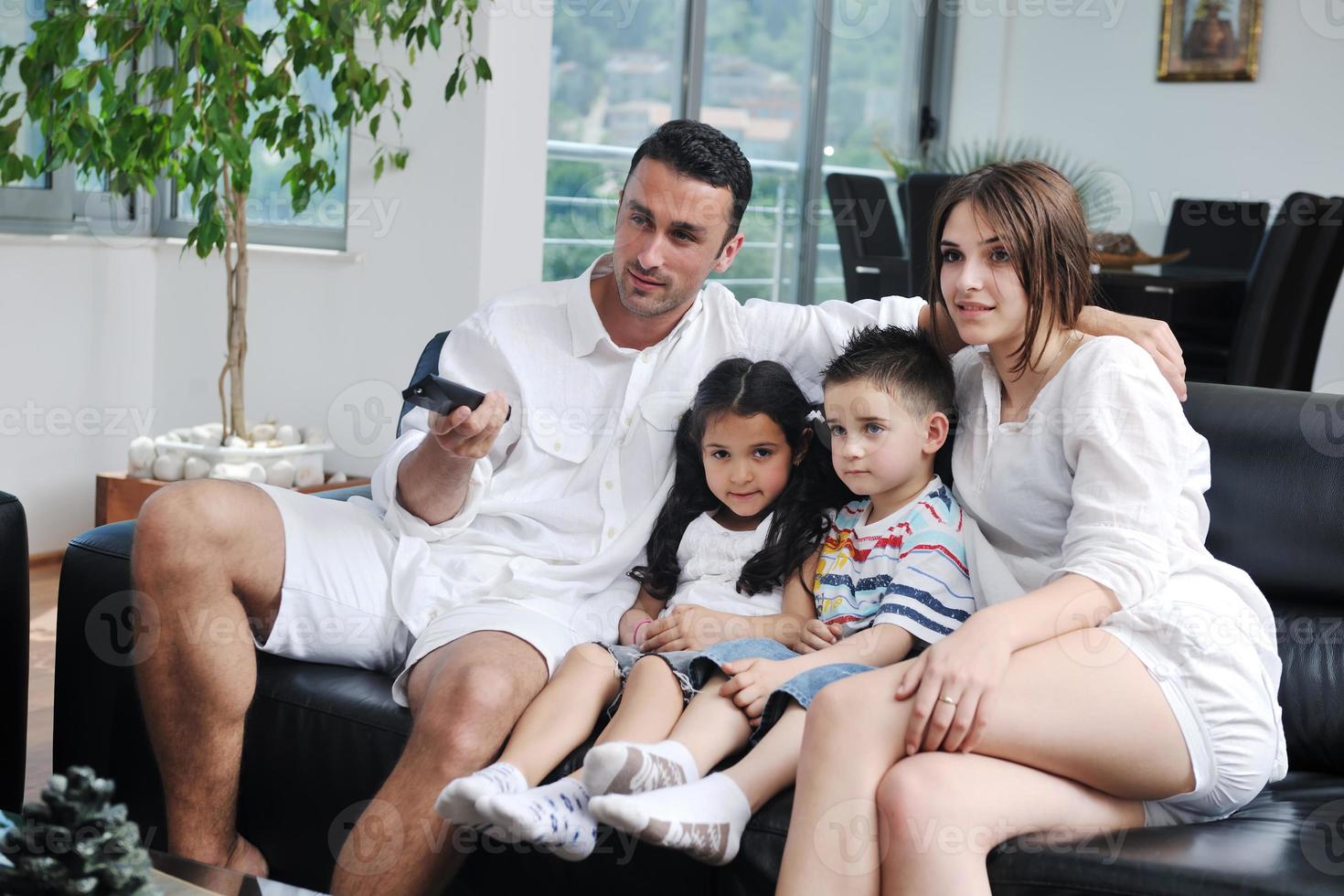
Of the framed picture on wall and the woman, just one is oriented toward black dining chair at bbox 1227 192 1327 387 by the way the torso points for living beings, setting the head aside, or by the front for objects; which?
the framed picture on wall

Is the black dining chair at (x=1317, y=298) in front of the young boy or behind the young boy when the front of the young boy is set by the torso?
behind

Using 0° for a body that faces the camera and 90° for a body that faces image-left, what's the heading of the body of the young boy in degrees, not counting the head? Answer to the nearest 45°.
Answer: approximately 45°

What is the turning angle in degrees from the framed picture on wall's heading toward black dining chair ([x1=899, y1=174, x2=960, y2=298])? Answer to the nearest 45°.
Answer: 0° — it already faces it

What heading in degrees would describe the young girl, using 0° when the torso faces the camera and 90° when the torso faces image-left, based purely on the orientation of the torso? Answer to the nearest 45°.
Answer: approximately 45°

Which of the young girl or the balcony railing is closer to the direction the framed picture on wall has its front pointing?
the young girl

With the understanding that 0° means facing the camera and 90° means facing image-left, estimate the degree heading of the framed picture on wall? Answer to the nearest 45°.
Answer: approximately 0°

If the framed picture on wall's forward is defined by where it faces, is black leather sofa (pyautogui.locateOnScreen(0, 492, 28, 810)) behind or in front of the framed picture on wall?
in front

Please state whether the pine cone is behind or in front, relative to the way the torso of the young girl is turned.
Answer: in front

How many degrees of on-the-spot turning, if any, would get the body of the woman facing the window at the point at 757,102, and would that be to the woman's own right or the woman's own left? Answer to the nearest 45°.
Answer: approximately 135° to the woman's own right
